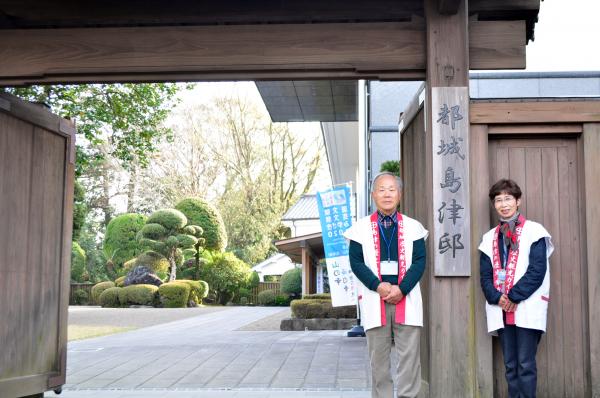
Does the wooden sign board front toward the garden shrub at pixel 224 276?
no

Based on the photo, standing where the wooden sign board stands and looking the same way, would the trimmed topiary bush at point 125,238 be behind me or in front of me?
behind

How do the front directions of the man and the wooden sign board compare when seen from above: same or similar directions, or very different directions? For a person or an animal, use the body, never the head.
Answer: same or similar directions

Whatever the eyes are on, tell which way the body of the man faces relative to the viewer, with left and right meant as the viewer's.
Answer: facing the viewer

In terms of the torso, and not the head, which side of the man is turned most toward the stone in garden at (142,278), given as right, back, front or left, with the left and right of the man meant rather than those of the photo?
back

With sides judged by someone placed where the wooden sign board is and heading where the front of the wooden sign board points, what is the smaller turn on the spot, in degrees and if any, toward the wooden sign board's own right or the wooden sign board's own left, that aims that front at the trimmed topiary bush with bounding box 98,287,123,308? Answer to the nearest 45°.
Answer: approximately 135° to the wooden sign board's own right

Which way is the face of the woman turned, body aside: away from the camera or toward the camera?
toward the camera

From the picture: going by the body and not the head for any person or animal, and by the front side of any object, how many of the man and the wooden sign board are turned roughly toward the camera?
2

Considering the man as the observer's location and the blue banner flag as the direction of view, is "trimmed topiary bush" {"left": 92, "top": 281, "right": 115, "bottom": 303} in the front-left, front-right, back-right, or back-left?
front-left

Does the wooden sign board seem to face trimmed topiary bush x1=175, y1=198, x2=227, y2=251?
no

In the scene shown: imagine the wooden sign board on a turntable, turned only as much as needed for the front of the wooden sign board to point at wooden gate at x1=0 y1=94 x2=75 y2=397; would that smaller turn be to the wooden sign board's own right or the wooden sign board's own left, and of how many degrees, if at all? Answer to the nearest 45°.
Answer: approximately 90° to the wooden sign board's own right

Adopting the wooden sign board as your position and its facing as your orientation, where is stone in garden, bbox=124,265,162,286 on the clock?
The stone in garden is roughly at 5 o'clock from the wooden sign board.

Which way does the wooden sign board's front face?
toward the camera

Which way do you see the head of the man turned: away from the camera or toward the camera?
toward the camera

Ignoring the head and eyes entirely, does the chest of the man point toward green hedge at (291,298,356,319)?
no

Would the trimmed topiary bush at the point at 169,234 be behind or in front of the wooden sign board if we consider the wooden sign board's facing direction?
behind

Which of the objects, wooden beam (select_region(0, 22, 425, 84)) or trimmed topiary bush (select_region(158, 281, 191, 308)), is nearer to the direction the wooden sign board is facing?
the wooden beam

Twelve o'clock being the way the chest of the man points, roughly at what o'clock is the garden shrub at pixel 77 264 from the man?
The garden shrub is roughly at 5 o'clock from the man.
